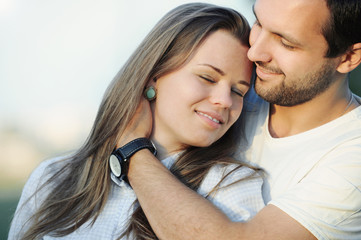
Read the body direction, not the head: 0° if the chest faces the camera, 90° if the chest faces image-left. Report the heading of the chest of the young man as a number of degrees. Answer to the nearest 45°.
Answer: approximately 45°

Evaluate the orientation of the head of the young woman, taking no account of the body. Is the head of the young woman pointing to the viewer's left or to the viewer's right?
to the viewer's right

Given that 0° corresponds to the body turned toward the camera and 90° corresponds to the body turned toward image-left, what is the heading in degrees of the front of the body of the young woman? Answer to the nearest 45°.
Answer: approximately 315°
